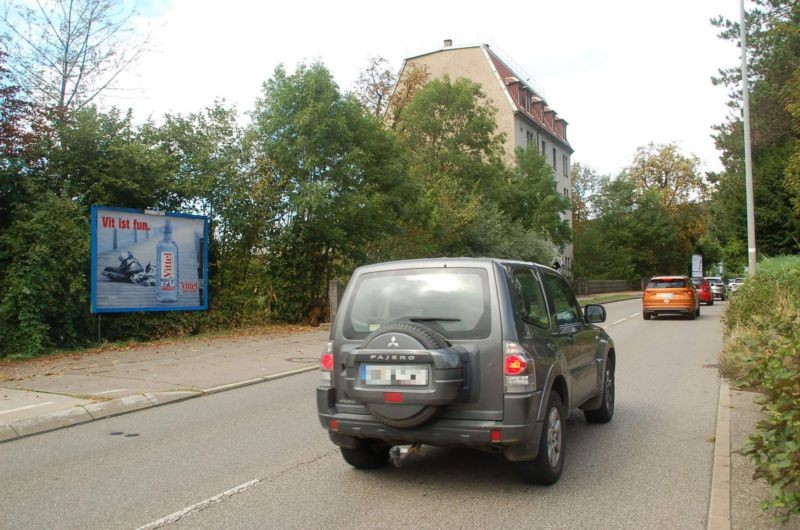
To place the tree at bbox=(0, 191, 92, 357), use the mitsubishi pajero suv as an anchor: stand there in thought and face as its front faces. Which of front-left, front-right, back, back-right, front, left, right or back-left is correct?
left

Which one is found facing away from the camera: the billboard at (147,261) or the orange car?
the orange car

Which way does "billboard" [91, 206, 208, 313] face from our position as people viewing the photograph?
facing the viewer and to the right of the viewer

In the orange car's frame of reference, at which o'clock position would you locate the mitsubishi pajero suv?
The mitsubishi pajero suv is roughly at 6 o'clock from the orange car.

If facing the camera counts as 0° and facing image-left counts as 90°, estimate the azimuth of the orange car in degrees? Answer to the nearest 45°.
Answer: approximately 180°

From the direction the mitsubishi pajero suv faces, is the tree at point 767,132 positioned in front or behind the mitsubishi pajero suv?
in front

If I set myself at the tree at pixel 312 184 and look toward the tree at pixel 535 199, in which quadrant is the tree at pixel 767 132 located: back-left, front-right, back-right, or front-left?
front-right

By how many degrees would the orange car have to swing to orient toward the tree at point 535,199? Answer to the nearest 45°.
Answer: approximately 45° to its left

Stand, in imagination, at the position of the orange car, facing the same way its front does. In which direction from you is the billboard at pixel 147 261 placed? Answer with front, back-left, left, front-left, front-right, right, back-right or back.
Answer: back-left

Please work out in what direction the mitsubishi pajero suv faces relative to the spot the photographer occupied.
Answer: facing away from the viewer and to the right of the viewer

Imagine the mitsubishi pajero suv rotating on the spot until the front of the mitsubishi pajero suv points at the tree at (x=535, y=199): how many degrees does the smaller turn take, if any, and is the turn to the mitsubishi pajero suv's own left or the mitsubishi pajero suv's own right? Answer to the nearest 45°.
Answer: approximately 45° to the mitsubishi pajero suv's own left

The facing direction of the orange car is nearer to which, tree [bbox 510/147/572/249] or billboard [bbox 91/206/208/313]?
the tree

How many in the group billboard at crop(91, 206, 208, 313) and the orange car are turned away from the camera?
1

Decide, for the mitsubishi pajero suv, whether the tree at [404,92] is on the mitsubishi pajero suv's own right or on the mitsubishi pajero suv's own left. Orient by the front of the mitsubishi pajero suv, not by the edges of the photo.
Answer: on the mitsubishi pajero suv's own left
